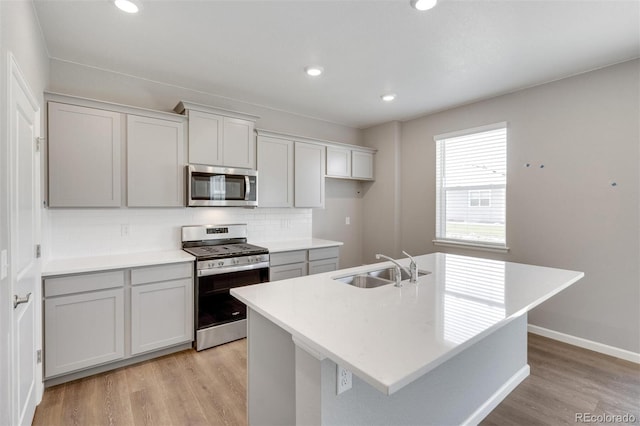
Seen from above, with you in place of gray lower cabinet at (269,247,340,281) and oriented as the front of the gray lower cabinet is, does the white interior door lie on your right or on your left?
on your right

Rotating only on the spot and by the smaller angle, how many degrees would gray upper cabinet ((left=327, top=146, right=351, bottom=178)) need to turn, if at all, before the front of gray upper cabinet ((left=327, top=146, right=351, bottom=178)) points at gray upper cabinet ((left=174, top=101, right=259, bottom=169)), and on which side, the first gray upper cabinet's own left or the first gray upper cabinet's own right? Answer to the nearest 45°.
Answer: approximately 90° to the first gray upper cabinet's own right

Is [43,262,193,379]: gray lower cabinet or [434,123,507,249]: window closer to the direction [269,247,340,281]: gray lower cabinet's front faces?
the window

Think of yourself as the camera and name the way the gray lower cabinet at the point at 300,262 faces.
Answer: facing the viewer and to the right of the viewer

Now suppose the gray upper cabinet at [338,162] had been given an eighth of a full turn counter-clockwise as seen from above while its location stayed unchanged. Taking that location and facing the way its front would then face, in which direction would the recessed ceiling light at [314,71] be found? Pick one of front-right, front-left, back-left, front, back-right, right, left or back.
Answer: right

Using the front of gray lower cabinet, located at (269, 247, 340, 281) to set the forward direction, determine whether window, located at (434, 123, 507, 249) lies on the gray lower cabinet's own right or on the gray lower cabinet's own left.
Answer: on the gray lower cabinet's own left

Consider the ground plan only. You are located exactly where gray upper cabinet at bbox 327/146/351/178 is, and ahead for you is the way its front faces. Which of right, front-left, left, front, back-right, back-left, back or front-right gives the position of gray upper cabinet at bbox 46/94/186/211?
right

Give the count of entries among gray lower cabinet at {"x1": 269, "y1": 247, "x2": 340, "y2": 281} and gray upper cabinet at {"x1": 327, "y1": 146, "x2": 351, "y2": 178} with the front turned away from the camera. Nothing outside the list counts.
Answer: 0

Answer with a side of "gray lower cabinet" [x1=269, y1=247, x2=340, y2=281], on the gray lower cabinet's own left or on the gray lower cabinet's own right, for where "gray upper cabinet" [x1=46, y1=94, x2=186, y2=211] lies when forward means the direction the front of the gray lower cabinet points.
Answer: on the gray lower cabinet's own right
